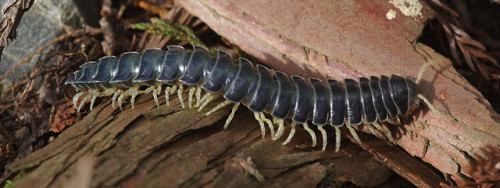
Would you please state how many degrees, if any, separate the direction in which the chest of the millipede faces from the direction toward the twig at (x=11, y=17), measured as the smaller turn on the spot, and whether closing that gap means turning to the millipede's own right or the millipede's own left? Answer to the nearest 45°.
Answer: approximately 180°

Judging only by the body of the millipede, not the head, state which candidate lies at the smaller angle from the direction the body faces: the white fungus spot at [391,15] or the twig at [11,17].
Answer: the white fungus spot

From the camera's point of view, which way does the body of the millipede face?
to the viewer's right

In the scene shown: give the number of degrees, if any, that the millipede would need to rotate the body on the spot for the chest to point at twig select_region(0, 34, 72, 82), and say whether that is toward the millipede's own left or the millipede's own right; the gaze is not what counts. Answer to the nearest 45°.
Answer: approximately 180°
